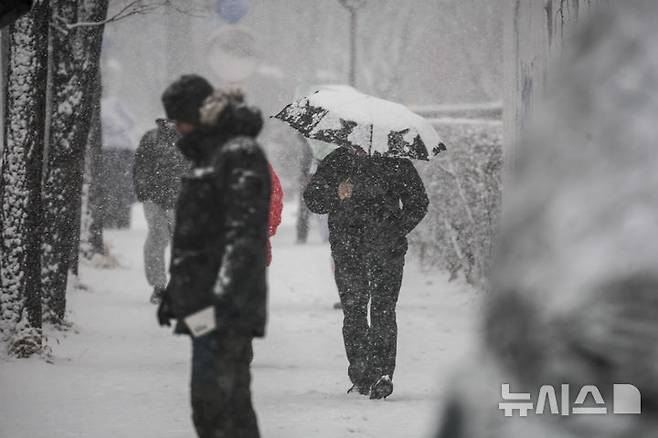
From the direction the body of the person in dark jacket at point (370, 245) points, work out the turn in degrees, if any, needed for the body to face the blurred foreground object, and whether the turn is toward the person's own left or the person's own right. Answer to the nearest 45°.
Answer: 0° — they already face it

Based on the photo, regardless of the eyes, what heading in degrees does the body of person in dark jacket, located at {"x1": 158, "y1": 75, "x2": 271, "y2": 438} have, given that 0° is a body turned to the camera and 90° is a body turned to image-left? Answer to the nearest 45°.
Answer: approximately 90°

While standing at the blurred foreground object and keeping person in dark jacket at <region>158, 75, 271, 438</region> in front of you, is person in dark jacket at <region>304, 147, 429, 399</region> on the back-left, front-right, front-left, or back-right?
front-right

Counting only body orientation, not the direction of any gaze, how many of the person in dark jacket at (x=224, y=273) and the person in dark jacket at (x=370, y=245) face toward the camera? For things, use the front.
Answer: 1

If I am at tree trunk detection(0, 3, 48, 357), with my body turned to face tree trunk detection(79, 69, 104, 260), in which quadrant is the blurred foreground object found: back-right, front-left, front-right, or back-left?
back-right

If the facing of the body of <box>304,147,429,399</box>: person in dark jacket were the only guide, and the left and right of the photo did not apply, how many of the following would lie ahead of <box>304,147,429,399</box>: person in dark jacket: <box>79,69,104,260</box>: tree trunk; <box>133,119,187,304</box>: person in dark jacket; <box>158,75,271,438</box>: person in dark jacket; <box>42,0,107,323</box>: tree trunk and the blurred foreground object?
2

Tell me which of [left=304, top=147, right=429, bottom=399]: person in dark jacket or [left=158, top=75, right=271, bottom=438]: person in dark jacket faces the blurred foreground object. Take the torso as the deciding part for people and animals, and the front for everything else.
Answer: [left=304, top=147, right=429, bottom=399]: person in dark jacket

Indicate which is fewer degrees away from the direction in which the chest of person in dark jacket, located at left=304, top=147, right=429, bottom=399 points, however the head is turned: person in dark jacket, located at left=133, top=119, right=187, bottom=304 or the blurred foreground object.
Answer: the blurred foreground object

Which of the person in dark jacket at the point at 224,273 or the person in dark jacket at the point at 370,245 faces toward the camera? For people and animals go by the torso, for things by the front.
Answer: the person in dark jacket at the point at 370,245

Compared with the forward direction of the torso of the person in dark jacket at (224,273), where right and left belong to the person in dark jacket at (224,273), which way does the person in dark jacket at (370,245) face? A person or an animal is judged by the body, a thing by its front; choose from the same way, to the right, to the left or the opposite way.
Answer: to the left

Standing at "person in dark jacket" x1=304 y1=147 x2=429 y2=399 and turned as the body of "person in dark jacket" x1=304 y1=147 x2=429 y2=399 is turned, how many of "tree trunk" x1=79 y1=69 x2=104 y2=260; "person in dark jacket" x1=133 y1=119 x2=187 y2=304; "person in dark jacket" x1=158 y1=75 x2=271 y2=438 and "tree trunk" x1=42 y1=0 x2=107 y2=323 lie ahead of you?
1

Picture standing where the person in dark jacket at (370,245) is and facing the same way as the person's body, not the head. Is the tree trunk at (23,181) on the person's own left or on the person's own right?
on the person's own right

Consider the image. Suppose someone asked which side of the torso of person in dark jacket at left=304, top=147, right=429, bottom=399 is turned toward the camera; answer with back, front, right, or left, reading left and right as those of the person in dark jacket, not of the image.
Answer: front

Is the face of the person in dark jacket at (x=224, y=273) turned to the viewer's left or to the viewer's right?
to the viewer's left

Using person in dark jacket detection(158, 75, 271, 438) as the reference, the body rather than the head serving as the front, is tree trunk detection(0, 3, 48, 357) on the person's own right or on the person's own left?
on the person's own right
